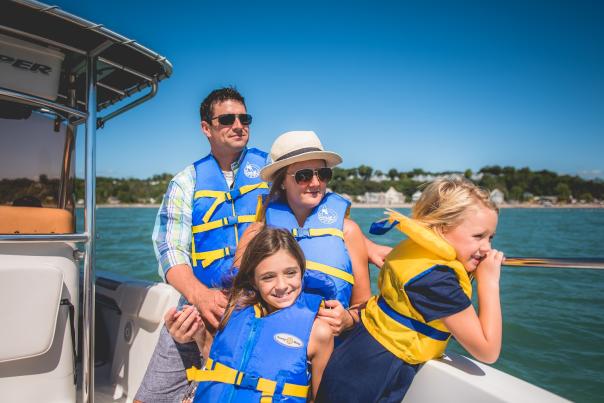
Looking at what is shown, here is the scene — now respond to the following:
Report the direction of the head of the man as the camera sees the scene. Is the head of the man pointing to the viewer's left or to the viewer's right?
to the viewer's right

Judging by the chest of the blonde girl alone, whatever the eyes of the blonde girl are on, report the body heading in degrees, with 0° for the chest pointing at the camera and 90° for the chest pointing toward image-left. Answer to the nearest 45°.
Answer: approximately 270°

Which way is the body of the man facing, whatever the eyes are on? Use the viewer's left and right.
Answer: facing the viewer and to the right of the viewer

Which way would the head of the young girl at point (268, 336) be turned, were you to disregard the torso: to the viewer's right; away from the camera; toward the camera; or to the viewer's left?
toward the camera

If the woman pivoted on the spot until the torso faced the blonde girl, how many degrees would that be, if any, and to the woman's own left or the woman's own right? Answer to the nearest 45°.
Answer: approximately 45° to the woman's own left

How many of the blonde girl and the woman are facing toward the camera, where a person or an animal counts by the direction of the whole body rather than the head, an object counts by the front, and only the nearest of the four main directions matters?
1

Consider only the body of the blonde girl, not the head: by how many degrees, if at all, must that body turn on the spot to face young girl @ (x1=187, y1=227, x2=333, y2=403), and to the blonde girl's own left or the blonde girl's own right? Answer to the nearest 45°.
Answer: approximately 180°

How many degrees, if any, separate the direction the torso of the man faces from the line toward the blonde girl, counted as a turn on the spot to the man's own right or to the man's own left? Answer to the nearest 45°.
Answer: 0° — they already face them

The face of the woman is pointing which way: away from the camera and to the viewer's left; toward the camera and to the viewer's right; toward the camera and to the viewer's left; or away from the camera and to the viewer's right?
toward the camera and to the viewer's right

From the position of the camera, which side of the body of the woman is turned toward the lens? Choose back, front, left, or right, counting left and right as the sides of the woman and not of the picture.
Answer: front

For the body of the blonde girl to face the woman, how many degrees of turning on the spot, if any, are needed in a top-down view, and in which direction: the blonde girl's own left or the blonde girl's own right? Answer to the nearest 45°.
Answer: approximately 135° to the blonde girl's own left

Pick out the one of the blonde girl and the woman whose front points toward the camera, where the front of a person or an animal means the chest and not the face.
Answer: the woman
